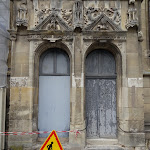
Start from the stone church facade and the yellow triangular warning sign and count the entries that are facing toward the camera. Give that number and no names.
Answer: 2

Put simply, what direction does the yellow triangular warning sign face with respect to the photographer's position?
facing the viewer

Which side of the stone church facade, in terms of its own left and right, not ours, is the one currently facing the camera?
front

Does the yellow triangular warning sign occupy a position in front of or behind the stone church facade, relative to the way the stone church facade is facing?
in front

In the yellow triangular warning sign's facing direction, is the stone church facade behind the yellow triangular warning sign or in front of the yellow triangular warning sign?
behind
